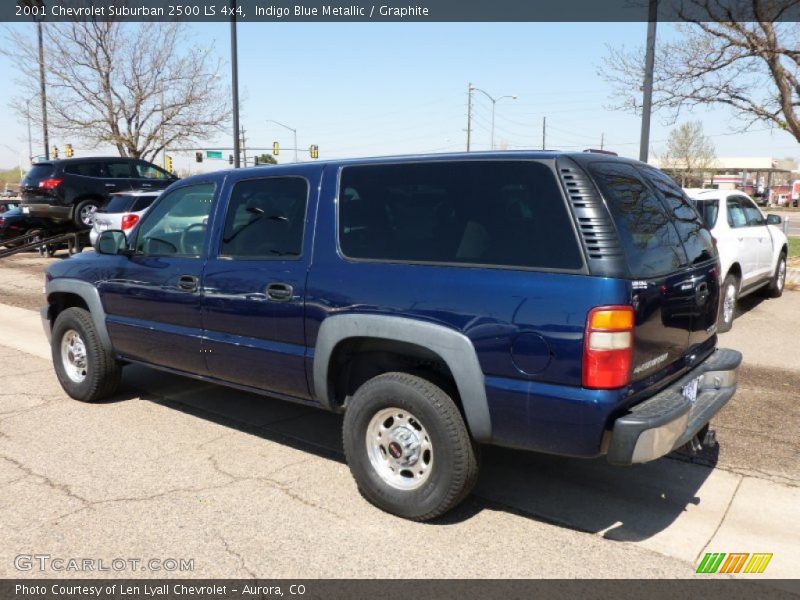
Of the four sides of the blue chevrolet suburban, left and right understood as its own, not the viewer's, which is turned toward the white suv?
right

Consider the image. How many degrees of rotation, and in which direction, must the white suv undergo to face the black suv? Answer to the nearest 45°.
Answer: approximately 135° to its left

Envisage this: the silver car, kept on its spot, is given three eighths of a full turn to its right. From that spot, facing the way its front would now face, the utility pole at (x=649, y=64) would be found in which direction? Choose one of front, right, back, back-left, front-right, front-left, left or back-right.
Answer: front-left

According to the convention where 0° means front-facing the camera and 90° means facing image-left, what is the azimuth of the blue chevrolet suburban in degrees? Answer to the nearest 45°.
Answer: approximately 135°

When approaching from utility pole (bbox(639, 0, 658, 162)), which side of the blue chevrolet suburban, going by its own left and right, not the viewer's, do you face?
right

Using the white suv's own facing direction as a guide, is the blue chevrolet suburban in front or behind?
behind

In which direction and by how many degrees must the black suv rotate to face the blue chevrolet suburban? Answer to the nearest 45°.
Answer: approximately 135° to its right

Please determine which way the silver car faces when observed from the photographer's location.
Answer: facing away from the viewer and to the right of the viewer

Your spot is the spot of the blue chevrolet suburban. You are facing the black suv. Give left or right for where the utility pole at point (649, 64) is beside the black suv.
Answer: right

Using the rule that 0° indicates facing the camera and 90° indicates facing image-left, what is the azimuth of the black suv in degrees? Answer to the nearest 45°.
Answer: approximately 225°

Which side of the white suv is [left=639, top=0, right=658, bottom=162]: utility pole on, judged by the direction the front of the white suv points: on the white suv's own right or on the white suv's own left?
on the white suv's own left

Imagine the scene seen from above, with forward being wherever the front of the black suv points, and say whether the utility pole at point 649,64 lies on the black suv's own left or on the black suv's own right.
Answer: on the black suv's own right
